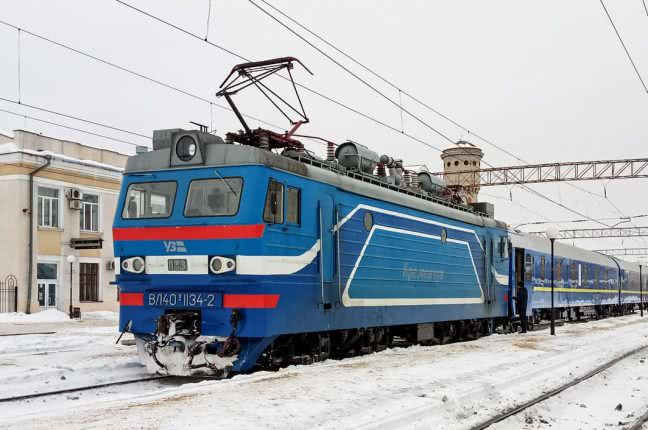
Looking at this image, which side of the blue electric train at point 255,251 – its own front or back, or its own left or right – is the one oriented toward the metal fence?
right

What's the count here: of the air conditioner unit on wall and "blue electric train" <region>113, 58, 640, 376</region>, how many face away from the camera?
0

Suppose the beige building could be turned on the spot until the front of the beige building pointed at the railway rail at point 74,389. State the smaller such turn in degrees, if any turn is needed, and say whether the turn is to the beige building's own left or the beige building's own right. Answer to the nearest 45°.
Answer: approximately 45° to the beige building's own right

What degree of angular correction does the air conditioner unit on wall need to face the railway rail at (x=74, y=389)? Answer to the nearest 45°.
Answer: approximately 45° to its right

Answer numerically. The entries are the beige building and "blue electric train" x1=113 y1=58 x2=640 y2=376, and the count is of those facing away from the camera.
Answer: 0

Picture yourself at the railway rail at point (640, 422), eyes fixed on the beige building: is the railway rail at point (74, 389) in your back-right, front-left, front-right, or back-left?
front-left

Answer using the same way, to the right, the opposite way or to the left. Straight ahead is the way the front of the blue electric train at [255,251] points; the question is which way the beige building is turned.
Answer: to the left

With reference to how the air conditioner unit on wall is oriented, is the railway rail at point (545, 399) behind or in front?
in front

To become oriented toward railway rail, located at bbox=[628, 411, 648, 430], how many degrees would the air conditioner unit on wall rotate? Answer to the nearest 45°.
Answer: approximately 45° to its right

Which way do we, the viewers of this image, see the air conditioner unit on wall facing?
facing the viewer and to the right of the viewer

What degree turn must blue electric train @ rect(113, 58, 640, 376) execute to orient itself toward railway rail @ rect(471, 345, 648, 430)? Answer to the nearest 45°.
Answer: approximately 90° to its left

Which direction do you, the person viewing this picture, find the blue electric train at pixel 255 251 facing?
facing the viewer and to the left of the viewer
